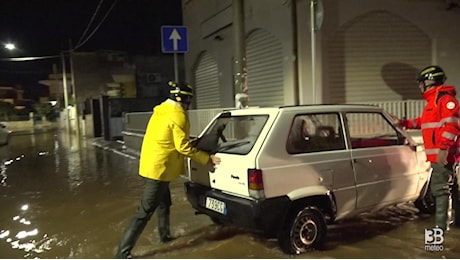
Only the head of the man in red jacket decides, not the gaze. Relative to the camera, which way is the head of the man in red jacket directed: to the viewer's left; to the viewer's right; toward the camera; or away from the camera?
to the viewer's left

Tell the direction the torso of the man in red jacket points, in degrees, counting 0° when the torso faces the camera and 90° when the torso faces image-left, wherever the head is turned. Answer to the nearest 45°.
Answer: approximately 90°

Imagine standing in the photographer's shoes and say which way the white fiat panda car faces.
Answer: facing away from the viewer and to the right of the viewer

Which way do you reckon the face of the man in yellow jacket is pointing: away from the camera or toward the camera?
away from the camera

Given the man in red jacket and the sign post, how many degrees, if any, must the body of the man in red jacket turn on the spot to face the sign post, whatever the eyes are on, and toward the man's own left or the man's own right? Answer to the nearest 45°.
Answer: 0° — they already face it

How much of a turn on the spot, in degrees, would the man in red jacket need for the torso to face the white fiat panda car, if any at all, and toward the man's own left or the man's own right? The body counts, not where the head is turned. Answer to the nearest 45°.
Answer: approximately 45° to the man's own left

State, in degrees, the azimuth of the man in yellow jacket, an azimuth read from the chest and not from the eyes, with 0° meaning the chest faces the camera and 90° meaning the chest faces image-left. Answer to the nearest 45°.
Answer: approximately 225°

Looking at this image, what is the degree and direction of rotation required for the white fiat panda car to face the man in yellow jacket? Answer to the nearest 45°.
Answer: approximately 135° to its left

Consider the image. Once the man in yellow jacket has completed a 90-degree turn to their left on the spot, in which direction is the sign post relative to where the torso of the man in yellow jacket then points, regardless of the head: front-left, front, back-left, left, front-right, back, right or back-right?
front-right

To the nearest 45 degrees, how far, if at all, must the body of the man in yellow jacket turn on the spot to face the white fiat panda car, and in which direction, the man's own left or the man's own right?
approximately 45° to the man's own right

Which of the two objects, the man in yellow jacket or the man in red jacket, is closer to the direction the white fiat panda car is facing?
the man in red jacket
